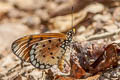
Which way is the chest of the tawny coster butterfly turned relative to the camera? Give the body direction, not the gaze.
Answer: to the viewer's right
